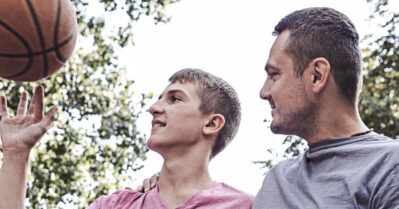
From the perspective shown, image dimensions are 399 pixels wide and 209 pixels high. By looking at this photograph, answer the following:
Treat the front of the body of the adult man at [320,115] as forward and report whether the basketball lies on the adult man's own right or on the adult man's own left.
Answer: on the adult man's own right

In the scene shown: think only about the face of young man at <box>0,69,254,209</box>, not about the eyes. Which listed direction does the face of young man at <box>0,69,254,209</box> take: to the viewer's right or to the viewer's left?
to the viewer's left

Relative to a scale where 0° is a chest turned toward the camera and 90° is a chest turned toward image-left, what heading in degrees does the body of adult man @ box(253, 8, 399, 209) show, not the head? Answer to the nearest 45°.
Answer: approximately 45°

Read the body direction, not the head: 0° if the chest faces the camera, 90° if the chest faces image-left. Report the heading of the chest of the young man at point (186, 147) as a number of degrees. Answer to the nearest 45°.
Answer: approximately 45°
